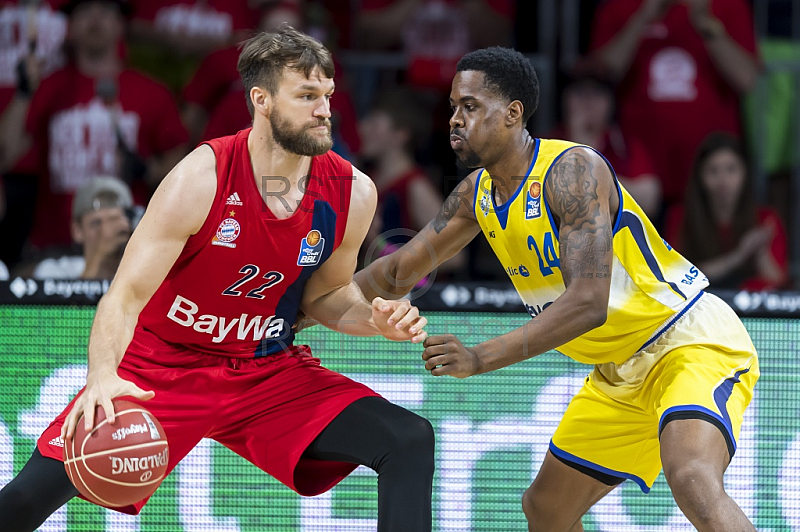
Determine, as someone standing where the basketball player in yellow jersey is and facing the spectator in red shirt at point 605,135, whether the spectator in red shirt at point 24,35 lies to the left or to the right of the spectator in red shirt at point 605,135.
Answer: left

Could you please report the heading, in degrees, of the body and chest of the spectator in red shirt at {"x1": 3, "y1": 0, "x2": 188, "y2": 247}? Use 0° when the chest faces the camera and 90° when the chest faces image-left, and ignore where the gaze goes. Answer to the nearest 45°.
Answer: approximately 0°

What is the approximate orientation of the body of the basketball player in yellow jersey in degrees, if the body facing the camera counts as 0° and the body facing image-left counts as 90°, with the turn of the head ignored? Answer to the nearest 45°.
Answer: approximately 45°

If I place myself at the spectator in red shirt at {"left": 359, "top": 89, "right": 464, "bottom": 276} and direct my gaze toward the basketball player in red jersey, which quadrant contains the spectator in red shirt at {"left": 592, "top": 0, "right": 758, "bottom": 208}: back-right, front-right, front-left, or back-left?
back-left

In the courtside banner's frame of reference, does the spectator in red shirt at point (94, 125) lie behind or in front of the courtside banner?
behind

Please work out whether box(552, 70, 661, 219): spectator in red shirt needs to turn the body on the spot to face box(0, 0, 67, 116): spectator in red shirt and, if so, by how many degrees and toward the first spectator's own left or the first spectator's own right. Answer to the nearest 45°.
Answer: approximately 90° to the first spectator's own right

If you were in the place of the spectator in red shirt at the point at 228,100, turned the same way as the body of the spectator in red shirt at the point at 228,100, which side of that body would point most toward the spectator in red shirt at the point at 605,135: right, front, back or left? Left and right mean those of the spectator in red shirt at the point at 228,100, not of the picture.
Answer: left

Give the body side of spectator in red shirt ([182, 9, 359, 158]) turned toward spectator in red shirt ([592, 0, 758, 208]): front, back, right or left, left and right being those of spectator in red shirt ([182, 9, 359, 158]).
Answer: left

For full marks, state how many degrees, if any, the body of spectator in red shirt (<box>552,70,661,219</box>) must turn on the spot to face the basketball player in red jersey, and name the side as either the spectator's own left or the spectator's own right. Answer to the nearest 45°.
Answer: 0° — they already face them

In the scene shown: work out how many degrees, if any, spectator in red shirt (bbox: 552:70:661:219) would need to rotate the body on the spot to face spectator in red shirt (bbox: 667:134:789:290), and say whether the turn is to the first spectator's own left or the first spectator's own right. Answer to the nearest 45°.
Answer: approximately 90° to the first spectator's own left

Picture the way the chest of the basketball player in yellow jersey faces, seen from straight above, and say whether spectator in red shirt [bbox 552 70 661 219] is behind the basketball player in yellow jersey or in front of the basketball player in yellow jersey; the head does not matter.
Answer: behind
